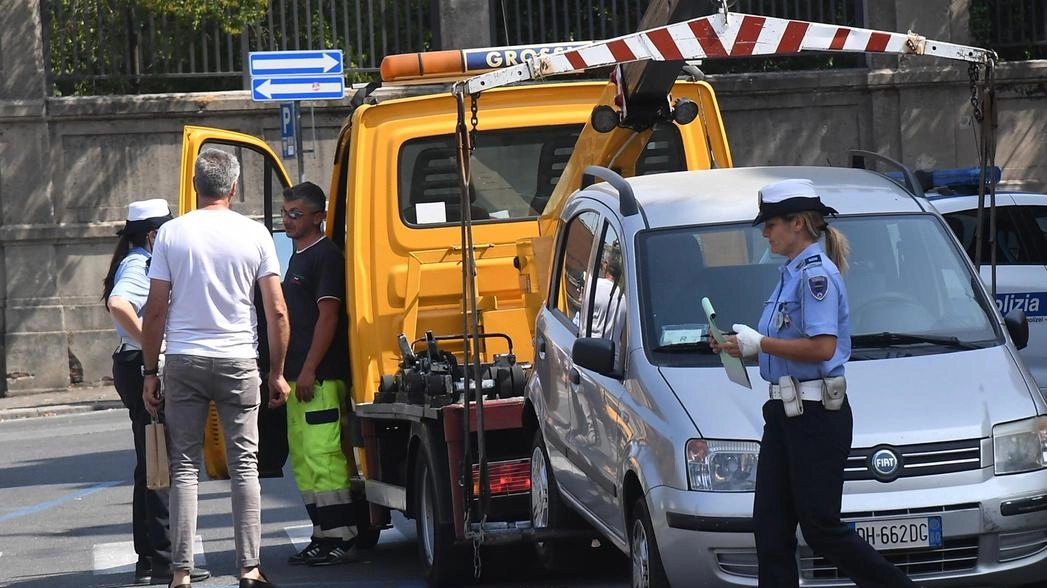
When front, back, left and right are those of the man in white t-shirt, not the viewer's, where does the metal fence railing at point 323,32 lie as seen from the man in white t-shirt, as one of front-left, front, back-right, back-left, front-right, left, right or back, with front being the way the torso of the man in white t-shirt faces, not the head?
front

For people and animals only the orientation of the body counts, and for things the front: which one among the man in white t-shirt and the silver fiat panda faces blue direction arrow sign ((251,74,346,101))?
the man in white t-shirt

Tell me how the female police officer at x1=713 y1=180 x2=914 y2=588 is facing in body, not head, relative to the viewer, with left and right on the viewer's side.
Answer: facing to the left of the viewer

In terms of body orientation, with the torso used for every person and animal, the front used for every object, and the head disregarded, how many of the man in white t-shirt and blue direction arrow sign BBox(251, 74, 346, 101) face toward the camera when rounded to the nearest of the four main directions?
1

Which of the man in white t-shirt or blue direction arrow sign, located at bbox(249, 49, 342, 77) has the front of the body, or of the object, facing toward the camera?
the blue direction arrow sign

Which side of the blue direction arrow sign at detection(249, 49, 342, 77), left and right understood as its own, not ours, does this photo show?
front

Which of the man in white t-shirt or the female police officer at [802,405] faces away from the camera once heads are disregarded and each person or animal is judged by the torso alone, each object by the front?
the man in white t-shirt

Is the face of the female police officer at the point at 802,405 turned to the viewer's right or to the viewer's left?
to the viewer's left

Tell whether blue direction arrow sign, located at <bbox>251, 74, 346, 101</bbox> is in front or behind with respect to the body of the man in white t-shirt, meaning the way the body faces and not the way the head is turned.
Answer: in front

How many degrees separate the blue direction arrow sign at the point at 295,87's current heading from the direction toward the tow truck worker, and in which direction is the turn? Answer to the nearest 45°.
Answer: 0° — it already faces them

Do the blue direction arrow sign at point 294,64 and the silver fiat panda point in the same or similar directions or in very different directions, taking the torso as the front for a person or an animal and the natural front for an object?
same or similar directions

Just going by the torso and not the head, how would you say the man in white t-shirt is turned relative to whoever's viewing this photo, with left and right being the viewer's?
facing away from the viewer

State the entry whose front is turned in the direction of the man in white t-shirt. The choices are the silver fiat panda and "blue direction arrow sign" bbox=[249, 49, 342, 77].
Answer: the blue direction arrow sign

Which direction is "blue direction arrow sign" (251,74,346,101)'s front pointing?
toward the camera

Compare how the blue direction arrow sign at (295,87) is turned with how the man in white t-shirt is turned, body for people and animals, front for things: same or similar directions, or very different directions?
very different directions

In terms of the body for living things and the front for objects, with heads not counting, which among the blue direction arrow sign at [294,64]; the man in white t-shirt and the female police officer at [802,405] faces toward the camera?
the blue direction arrow sign

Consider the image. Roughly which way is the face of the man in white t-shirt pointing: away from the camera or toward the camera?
away from the camera
